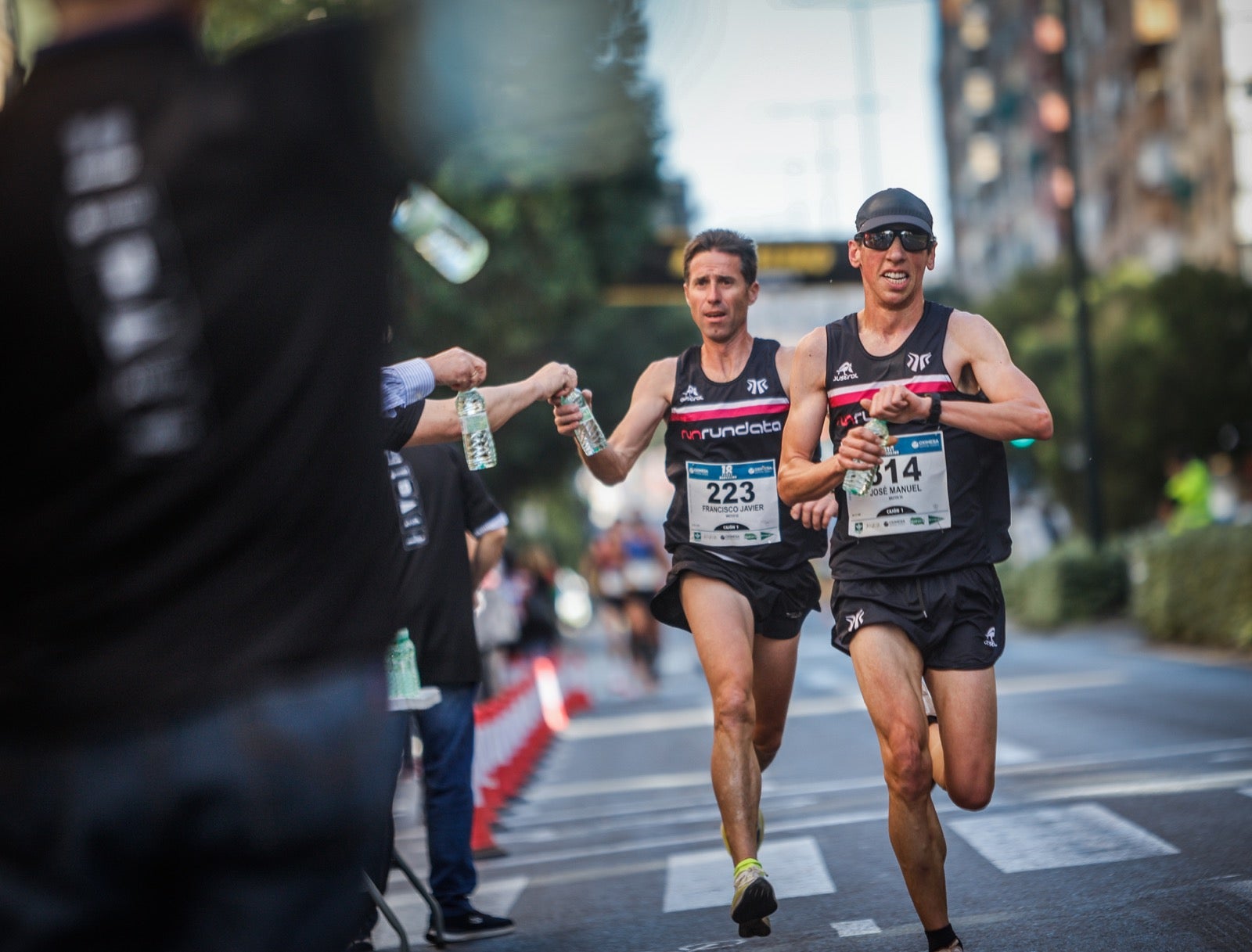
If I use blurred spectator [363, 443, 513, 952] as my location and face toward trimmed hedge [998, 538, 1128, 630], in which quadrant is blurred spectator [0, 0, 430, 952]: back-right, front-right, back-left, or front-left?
back-right

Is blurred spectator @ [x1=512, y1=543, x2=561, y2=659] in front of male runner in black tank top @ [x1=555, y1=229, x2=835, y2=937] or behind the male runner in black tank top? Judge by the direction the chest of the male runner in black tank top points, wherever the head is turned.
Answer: behind

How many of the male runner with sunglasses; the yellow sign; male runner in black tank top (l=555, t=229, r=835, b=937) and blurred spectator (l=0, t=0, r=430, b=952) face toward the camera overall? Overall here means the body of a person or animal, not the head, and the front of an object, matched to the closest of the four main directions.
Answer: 3

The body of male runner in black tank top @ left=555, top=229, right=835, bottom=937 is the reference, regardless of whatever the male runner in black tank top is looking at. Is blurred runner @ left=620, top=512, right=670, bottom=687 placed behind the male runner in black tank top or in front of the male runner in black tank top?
behind

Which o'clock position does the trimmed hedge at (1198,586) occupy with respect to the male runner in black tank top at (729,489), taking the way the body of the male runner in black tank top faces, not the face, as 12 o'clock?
The trimmed hedge is roughly at 7 o'clock from the male runner in black tank top.

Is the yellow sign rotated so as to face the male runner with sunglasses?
yes

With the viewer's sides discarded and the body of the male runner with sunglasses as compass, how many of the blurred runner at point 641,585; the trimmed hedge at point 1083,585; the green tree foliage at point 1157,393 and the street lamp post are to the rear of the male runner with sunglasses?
4

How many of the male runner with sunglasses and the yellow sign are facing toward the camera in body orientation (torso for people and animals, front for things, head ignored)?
2

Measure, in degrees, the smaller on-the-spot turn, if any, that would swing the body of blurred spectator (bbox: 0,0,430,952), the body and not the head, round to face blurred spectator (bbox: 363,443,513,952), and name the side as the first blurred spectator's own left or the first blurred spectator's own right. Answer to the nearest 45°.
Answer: approximately 45° to the first blurred spectator's own left

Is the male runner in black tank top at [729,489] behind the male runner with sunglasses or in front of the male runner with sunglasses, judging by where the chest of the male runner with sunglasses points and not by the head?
behind
